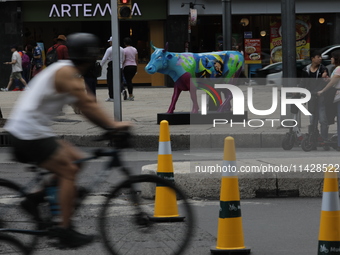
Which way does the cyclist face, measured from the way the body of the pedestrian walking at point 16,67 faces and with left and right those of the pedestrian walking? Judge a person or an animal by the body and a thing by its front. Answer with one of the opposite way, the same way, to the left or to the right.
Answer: the opposite way

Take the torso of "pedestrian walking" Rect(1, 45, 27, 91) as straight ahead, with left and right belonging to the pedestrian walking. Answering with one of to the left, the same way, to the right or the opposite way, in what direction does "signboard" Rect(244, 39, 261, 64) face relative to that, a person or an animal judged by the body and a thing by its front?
to the left

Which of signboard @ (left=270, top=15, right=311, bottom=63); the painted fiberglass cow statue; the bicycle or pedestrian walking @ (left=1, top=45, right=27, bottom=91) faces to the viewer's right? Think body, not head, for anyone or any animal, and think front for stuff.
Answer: the bicycle

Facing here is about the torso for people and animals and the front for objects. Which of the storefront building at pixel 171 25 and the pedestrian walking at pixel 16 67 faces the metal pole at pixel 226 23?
the storefront building

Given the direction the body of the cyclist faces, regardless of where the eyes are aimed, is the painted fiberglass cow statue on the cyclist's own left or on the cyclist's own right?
on the cyclist's own left

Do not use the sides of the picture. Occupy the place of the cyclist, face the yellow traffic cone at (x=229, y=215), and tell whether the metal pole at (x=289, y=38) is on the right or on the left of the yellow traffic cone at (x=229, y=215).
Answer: left

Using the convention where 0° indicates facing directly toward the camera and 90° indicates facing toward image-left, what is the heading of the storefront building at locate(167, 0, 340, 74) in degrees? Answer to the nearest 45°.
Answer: approximately 0°

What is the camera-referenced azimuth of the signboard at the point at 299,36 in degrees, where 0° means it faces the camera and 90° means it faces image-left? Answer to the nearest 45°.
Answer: approximately 0°
